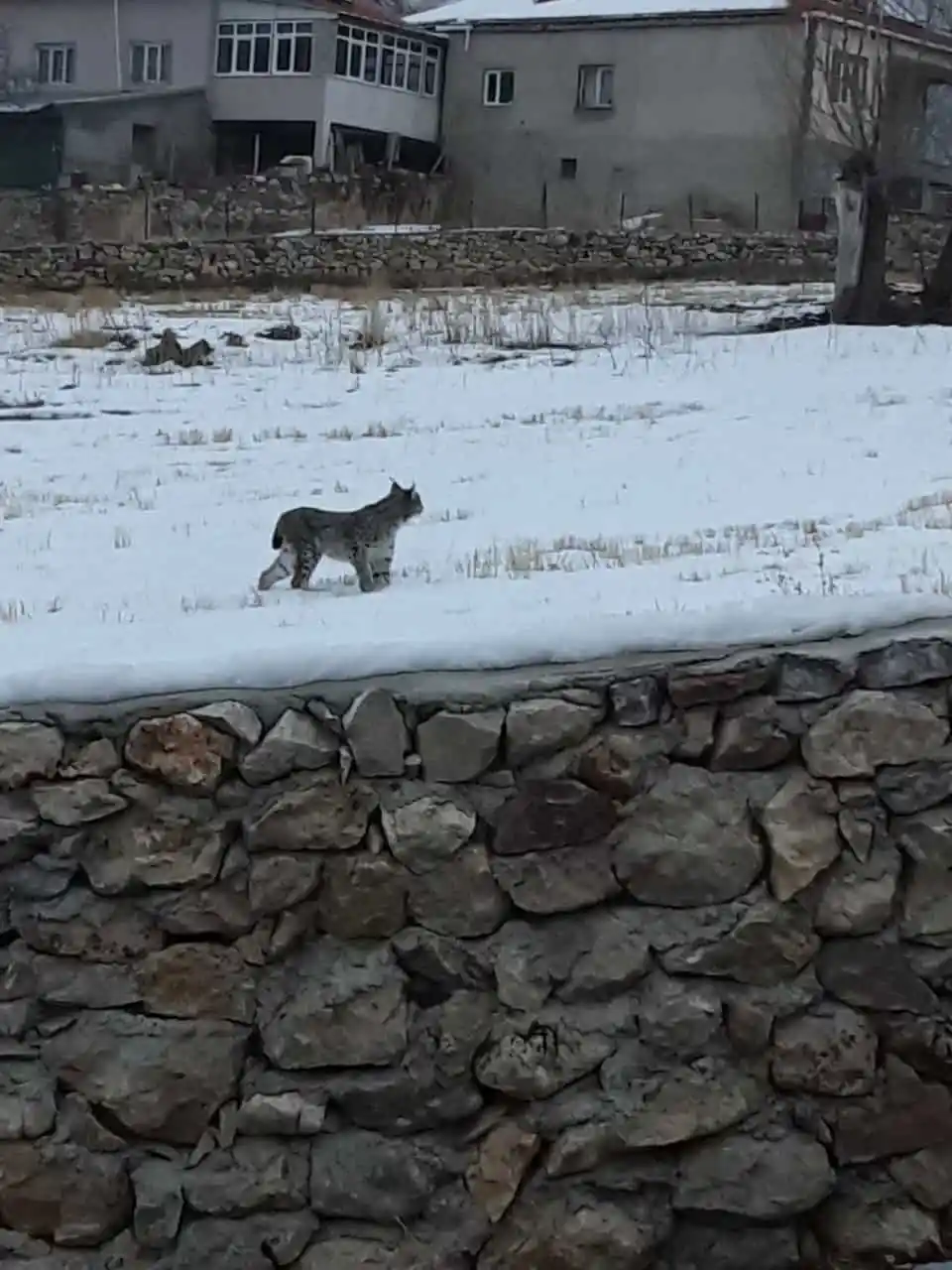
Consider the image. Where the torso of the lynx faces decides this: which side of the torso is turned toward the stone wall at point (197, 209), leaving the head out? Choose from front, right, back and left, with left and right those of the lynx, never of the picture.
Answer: left

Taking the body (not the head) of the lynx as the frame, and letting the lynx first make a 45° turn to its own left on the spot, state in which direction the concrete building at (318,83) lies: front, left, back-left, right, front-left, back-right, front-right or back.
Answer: front-left

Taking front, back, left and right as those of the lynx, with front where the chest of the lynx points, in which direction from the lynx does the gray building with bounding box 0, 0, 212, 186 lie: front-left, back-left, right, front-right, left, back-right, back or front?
left

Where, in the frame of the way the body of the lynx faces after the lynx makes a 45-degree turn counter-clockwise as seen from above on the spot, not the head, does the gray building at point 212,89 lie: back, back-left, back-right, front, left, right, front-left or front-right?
front-left

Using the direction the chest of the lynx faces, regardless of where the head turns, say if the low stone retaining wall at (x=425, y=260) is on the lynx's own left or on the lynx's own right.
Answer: on the lynx's own left

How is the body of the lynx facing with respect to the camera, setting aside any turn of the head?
to the viewer's right
